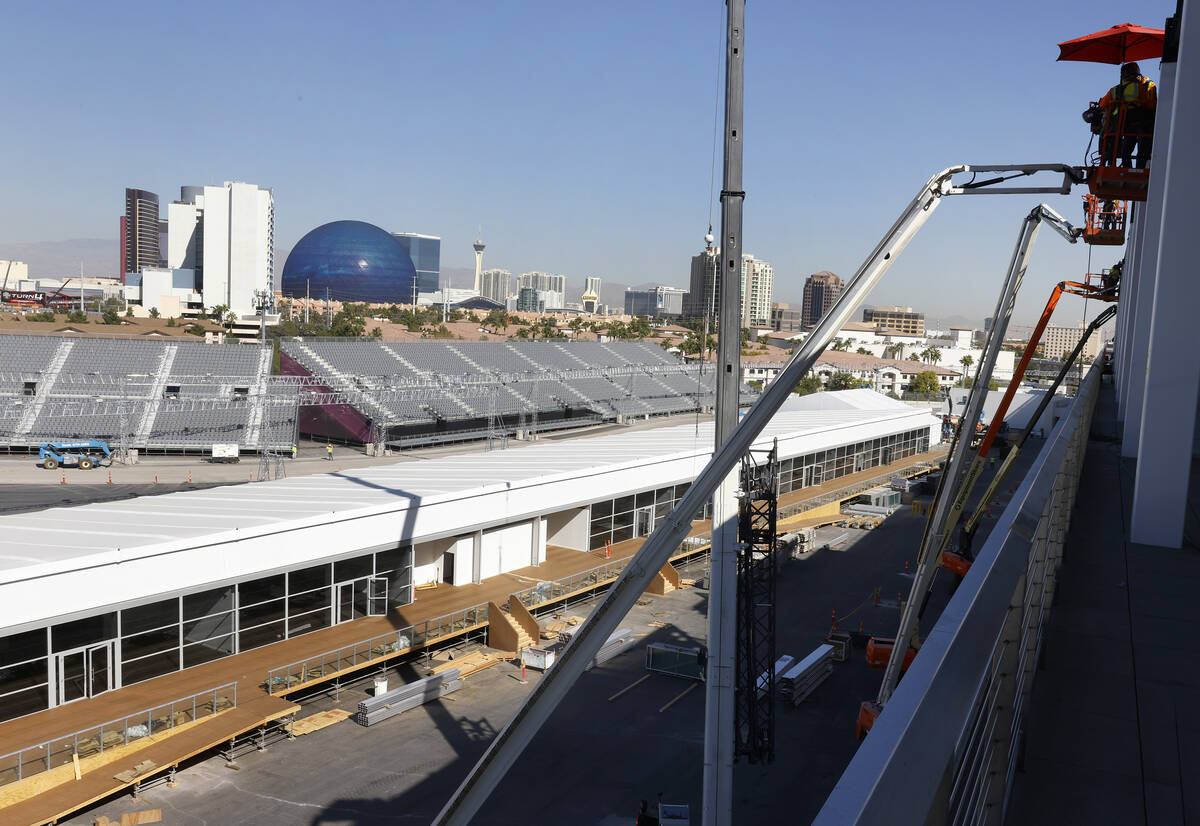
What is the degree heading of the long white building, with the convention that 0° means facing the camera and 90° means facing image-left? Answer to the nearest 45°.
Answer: approximately 315°

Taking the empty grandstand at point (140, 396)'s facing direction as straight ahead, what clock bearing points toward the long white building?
The long white building is roughly at 12 o'clock from the empty grandstand.

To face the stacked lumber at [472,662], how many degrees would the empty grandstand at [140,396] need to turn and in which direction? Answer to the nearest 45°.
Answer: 0° — it already faces it

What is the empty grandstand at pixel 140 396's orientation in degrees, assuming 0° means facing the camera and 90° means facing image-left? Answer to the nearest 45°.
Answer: approximately 0°

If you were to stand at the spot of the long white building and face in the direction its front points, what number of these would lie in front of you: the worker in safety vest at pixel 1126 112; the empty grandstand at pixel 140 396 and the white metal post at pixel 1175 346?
2

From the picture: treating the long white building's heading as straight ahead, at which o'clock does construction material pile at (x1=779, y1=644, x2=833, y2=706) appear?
The construction material pile is roughly at 11 o'clock from the long white building.

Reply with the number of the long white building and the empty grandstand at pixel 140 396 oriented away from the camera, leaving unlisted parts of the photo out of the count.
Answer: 0

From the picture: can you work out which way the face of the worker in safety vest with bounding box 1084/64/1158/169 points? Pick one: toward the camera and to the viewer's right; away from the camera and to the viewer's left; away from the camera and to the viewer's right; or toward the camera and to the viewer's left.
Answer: away from the camera and to the viewer's right

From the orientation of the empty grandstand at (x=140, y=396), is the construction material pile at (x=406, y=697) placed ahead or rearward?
ahead
